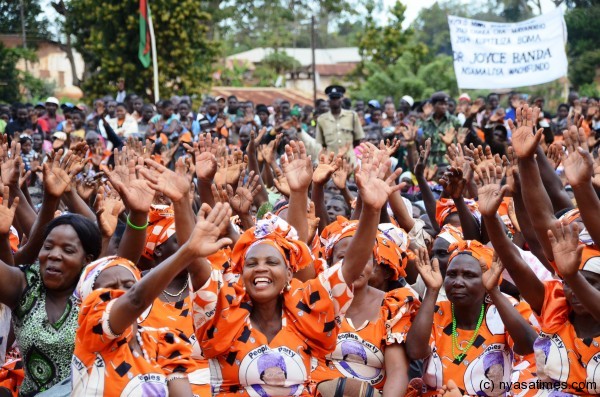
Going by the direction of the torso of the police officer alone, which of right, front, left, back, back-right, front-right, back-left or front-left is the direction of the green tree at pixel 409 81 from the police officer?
back

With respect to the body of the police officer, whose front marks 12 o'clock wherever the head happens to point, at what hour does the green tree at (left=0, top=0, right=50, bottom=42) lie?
The green tree is roughly at 5 o'clock from the police officer.

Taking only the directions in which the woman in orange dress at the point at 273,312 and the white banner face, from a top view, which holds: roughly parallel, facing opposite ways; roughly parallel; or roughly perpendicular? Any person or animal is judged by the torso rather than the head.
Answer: roughly parallel

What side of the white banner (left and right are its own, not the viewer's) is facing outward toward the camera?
front

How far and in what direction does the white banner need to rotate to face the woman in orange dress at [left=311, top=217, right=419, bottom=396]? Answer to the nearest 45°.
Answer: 0° — it already faces them

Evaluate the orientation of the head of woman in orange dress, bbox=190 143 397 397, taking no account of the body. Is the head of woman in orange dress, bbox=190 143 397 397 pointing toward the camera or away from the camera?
toward the camera

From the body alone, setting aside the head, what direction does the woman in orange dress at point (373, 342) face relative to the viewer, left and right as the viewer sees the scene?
facing the viewer and to the left of the viewer

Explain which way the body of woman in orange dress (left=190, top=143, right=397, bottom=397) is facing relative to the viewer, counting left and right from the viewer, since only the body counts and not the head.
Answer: facing the viewer

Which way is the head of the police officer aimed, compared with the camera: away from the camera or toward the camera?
toward the camera

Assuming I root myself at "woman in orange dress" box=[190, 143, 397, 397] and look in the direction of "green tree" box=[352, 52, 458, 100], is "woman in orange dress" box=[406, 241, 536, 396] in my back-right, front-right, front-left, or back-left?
front-right

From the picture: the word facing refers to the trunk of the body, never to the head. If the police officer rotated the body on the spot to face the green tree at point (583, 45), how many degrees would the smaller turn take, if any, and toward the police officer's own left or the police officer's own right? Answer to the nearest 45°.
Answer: approximately 135° to the police officer's own left

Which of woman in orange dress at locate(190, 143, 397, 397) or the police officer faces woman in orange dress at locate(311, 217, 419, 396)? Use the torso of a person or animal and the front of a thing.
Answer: the police officer

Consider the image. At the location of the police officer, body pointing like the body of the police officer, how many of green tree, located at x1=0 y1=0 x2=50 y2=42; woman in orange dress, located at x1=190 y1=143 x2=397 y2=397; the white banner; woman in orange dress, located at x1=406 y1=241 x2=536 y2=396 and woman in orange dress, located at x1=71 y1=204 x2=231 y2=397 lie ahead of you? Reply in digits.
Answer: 3
